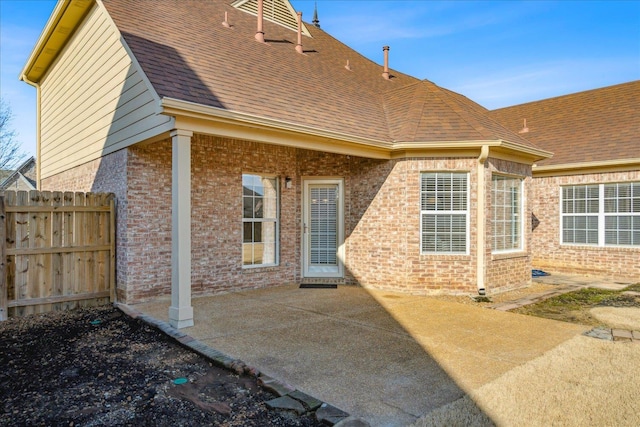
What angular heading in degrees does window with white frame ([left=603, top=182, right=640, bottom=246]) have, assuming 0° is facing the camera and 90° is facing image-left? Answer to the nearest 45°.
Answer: approximately 0°

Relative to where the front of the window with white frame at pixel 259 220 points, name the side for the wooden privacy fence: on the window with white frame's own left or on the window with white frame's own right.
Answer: on the window with white frame's own right

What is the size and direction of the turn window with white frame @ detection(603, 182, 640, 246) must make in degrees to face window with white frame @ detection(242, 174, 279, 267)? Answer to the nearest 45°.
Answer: approximately 45° to its right

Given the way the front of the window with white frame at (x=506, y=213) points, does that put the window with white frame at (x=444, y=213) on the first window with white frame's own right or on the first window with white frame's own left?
on the first window with white frame's own right

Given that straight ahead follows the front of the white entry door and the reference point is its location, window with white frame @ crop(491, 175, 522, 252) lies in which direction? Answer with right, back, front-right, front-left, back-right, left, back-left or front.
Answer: left

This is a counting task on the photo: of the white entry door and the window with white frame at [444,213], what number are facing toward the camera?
2

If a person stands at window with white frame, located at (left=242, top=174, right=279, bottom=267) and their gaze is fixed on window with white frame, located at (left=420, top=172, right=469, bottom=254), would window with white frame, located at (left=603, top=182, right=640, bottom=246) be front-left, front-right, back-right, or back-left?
front-left

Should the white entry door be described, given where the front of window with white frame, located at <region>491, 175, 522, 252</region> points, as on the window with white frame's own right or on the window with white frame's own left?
on the window with white frame's own right

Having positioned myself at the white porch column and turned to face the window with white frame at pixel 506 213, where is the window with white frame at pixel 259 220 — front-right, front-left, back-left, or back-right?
front-left

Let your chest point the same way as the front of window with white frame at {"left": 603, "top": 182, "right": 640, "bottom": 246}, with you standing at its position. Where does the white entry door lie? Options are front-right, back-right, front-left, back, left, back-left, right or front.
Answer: front-right

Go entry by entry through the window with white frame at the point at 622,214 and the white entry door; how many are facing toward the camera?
2

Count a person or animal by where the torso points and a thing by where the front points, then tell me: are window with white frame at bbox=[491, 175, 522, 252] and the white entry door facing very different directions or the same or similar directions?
same or similar directions

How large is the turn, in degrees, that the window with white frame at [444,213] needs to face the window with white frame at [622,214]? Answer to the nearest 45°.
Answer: approximately 135° to its left

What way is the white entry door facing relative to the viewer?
toward the camera

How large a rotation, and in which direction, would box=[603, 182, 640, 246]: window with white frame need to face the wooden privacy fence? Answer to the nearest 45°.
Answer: approximately 45° to its right

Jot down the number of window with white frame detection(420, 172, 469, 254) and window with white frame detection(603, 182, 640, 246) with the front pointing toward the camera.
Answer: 2

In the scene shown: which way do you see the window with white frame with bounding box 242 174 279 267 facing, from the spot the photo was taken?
facing the viewer and to the right of the viewer

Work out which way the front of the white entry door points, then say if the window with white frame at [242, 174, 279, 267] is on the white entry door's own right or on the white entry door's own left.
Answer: on the white entry door's own right
